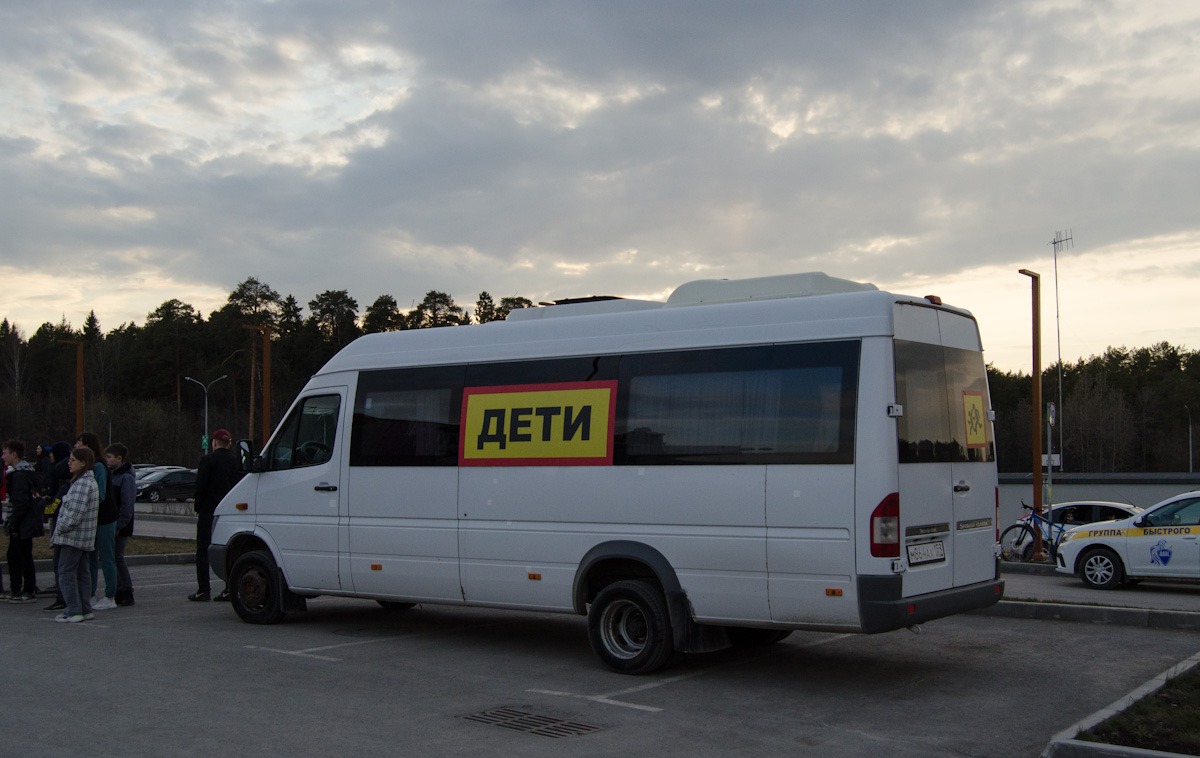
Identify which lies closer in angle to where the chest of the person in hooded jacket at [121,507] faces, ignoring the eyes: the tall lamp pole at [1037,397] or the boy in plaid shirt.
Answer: the boy in plaid shirt

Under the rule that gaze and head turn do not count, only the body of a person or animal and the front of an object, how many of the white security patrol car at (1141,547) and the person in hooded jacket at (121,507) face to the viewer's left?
2

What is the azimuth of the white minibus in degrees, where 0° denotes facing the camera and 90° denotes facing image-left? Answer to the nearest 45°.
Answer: approximately 135°

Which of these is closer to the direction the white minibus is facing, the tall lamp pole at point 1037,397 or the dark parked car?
the dark parked car

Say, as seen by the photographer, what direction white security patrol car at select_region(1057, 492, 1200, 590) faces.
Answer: facing to the left of the viewer

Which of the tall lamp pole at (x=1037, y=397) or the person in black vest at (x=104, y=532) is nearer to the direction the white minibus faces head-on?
the person in black vest

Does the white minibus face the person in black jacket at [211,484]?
yes

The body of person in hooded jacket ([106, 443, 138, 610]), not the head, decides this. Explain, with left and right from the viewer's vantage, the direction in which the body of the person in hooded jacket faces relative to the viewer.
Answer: facing to the left of the viewer

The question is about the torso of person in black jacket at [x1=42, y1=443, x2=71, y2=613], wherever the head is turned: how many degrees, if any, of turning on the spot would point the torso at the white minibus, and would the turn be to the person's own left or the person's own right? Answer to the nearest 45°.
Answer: approximately 135° to the person's own left
